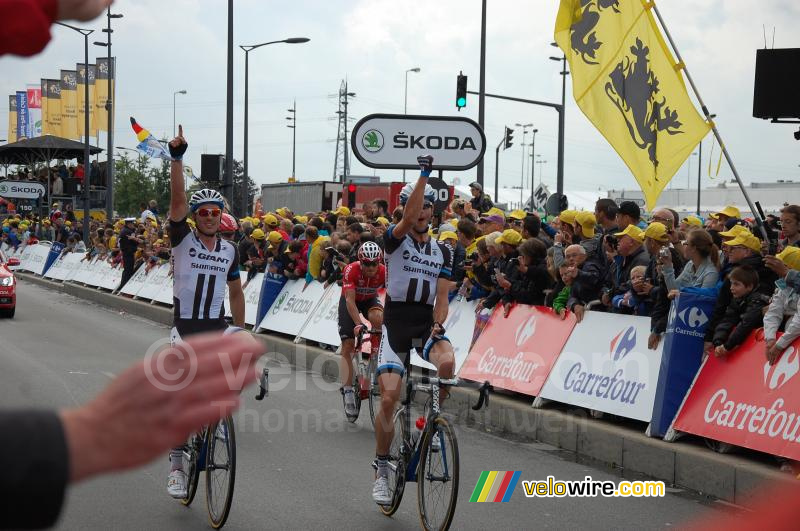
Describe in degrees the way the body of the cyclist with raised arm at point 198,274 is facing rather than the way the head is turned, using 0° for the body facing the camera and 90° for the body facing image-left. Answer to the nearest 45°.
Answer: approximately 0°

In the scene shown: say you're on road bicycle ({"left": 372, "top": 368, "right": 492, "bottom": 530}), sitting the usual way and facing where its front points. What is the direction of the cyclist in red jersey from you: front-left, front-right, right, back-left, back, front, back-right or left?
back-left

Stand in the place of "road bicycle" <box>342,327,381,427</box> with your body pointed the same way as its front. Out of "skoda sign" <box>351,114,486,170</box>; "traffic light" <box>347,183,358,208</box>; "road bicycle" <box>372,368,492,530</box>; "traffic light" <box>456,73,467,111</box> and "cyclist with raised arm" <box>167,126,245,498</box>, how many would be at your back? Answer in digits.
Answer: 3

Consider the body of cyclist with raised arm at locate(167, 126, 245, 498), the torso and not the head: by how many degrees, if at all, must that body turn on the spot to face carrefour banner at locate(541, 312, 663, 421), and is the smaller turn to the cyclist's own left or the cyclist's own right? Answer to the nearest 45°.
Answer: approximately 135° to the cyclist's own left

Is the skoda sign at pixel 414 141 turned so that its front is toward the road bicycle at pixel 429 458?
yes

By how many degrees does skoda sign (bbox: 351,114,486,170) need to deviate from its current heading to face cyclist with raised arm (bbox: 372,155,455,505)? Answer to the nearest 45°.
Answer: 0° — it already faces them

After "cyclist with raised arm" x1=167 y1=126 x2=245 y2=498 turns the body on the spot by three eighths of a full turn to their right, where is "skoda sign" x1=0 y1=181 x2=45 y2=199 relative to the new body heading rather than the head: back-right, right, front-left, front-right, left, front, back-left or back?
front-right

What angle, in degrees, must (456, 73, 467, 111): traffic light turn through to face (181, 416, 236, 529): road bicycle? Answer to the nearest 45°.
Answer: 0° — it already faces it

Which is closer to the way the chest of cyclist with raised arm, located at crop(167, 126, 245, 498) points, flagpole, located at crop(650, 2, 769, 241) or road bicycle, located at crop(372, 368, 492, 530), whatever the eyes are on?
the road bicycle

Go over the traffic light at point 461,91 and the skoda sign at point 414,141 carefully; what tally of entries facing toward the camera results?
2
